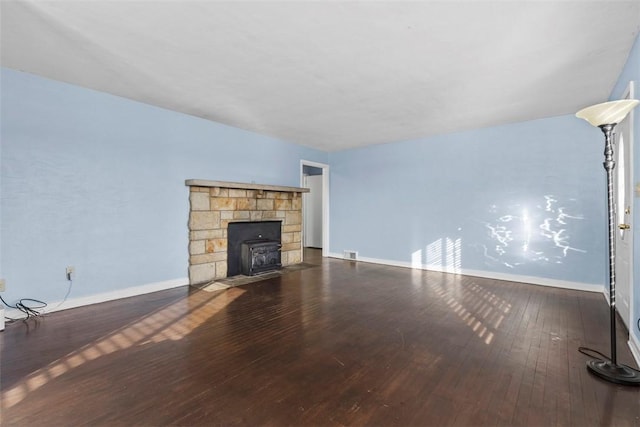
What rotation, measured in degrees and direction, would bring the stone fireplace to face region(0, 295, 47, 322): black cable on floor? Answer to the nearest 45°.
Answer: approximately 90° to its right

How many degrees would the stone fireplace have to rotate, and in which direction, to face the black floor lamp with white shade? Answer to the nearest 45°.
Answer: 0° — it already faces it

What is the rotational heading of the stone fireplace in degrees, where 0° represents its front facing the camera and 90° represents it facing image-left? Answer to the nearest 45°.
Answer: approximately 315°
